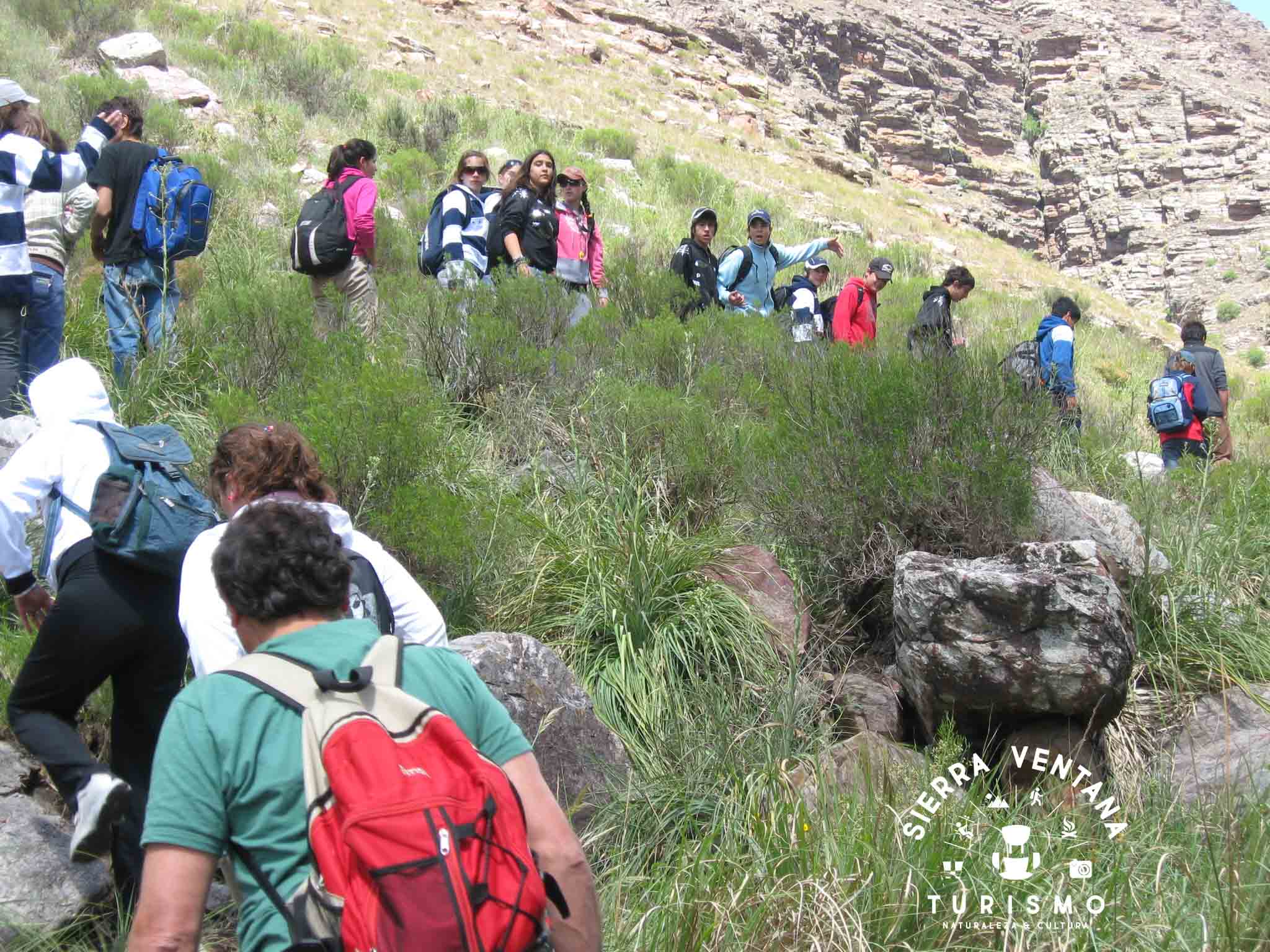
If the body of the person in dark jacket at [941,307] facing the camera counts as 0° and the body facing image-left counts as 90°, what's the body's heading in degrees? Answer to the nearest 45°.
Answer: approximately 270°

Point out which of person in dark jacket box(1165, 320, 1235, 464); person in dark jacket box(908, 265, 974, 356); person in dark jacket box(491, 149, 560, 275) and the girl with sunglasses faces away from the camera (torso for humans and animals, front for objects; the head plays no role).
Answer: person in dark jacket box(1165, 320, 1235, 464)

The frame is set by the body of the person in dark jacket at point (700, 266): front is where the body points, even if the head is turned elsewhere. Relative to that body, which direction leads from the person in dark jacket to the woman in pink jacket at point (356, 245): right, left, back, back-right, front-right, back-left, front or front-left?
right

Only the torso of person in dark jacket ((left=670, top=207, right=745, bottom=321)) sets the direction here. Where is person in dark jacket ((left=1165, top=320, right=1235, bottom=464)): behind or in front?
in front

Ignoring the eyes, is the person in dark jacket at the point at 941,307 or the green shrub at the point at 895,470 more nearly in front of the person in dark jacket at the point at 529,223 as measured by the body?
the green shrub

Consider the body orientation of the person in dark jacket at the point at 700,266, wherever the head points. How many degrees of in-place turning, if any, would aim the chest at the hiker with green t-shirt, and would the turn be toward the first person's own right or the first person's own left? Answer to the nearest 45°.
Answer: approximately 45° to the first person's own right

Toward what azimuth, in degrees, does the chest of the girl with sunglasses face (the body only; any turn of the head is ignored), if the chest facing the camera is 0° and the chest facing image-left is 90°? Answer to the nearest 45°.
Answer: approximately 315°

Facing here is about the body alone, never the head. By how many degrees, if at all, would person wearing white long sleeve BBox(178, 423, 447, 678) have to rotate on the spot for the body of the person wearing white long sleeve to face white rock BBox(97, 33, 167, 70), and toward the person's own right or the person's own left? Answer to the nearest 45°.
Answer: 0° — they already face it

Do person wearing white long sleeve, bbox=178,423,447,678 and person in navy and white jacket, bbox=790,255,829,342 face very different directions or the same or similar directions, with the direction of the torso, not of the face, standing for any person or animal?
very different directions

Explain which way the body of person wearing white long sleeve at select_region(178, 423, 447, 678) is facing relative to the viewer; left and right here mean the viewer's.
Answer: facing away from the viewer

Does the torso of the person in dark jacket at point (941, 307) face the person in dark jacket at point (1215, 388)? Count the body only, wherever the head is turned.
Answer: yes

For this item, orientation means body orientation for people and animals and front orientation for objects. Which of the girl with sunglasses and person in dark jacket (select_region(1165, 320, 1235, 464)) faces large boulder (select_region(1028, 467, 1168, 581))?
the girl with sunglasses
